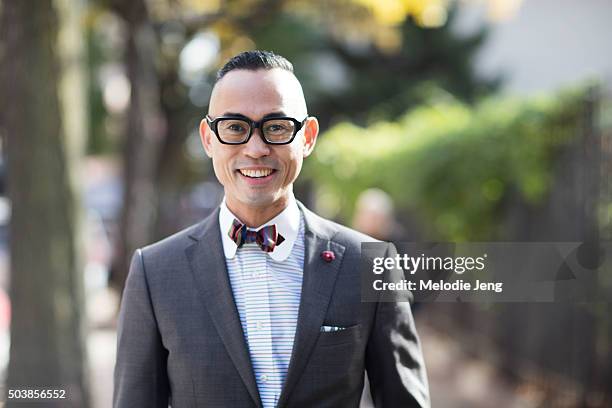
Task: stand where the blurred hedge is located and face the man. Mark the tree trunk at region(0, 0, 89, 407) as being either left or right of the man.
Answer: right

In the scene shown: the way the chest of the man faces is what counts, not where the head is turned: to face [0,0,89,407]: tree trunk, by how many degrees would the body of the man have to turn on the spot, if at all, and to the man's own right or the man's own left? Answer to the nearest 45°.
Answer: approximately 135° to the man's own right

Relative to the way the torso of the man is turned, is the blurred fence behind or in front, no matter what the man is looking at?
behind

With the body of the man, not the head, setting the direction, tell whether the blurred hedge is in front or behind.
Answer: behind

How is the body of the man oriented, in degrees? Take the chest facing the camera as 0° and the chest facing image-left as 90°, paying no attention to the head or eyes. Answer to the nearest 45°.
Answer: approximately 0°
